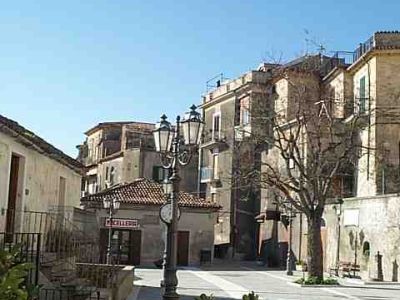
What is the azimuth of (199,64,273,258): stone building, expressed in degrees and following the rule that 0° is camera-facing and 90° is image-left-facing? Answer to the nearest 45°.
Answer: approximately 45°

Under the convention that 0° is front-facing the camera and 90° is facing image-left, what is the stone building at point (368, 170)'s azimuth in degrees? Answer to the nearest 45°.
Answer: approximately 45°

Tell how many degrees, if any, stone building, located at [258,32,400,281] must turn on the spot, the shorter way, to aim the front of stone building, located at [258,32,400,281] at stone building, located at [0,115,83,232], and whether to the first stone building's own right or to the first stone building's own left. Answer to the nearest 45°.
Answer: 0° — it already faces it

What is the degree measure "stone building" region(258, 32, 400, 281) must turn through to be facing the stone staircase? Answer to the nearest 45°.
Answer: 0° — it already faces it

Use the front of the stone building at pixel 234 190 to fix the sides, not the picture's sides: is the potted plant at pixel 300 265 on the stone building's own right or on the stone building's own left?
on the stone building's own left

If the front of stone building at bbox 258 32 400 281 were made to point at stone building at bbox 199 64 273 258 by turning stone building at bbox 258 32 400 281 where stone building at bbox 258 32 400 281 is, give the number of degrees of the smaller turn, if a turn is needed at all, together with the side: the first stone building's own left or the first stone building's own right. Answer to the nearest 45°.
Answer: approximately 90° to the first stone building's own right

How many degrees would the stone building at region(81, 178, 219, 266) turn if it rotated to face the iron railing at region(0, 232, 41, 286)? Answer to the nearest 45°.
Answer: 0° — it already faces it

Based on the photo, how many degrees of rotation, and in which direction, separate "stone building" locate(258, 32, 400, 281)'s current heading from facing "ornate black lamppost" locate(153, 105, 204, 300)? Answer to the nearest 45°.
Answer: approximately 45° to its left
